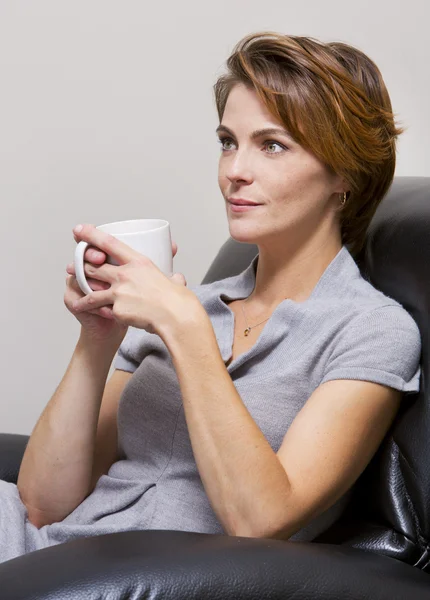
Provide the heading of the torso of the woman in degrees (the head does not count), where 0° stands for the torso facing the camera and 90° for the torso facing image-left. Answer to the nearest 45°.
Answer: approximately 45°

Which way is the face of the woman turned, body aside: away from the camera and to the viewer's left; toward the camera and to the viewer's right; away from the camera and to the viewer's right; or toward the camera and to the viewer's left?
toward the camera and to the viewer's left
